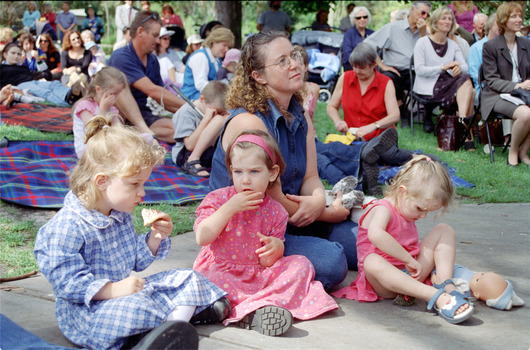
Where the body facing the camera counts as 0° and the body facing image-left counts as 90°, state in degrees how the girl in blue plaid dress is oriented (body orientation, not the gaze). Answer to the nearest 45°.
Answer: approximately 315°

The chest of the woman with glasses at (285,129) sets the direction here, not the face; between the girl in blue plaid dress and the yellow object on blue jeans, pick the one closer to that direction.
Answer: the girl in blue plaid dress

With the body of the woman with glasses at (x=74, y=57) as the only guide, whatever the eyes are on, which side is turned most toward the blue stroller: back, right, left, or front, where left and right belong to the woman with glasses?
left

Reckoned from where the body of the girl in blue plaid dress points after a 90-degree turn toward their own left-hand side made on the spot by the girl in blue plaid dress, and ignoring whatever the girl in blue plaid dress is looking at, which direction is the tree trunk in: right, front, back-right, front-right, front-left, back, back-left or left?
front-left

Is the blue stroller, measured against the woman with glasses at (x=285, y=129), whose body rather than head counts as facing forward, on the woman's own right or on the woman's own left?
on the woman's own left

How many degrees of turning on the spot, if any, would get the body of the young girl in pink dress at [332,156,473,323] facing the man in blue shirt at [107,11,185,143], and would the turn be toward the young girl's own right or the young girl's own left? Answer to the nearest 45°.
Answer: approximately 180°

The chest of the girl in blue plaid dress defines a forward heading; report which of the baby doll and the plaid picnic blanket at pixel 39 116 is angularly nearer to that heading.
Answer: the baby doll

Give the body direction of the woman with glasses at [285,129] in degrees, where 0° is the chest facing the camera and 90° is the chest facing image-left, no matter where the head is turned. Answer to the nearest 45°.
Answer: approximately 315°

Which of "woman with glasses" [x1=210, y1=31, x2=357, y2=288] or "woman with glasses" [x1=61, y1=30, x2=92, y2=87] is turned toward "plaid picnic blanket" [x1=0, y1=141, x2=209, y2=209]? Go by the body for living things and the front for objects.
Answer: "woman with glasses" [x1=61, y1=30, x2=92, y2=87]

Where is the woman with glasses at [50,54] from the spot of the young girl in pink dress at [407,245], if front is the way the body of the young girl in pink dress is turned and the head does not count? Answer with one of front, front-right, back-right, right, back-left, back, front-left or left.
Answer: back
